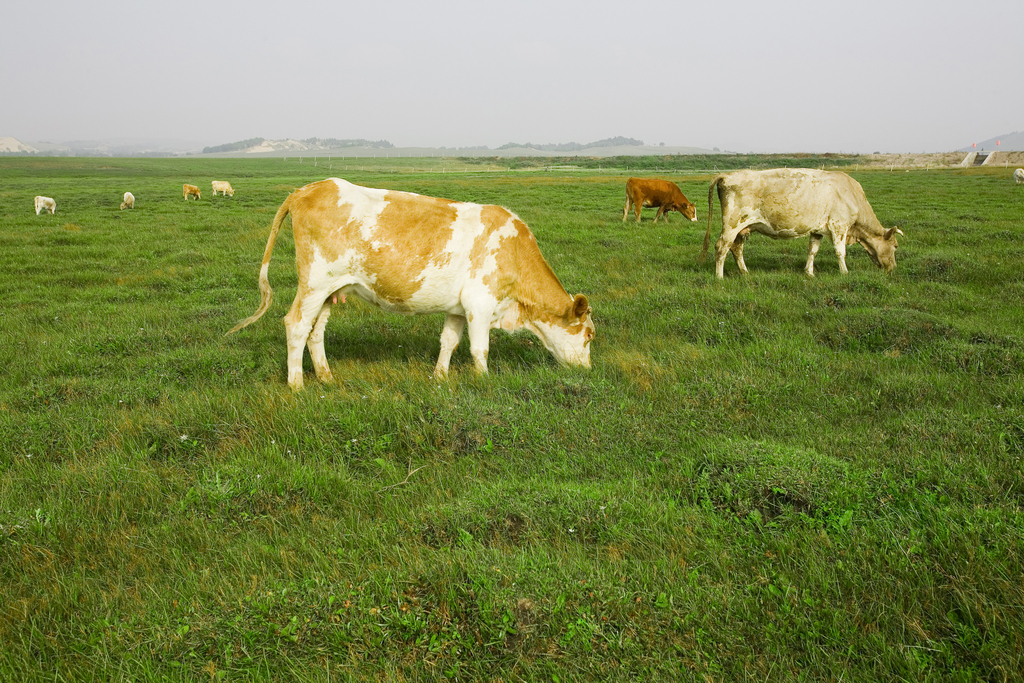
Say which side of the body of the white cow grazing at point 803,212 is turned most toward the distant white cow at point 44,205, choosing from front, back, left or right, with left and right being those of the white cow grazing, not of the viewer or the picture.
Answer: back

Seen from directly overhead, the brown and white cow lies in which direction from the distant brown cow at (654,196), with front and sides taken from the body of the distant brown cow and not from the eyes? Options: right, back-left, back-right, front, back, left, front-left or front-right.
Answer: right

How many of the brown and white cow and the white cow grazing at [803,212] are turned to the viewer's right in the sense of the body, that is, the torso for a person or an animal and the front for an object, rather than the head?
2

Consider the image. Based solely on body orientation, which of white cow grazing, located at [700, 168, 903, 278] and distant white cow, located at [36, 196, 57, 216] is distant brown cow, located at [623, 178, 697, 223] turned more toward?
the white cow grazing

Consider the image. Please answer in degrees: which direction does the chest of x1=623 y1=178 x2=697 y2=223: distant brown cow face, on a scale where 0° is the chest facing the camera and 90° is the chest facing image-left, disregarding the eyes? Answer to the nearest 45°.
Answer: approximately 270°

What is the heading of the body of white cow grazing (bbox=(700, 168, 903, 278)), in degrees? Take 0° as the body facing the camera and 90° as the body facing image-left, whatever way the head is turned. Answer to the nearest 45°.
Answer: approximately 270°

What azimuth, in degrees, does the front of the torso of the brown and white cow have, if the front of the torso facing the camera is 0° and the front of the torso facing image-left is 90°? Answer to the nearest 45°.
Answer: approximately 270°

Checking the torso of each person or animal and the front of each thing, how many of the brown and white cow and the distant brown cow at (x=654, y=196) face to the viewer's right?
2
